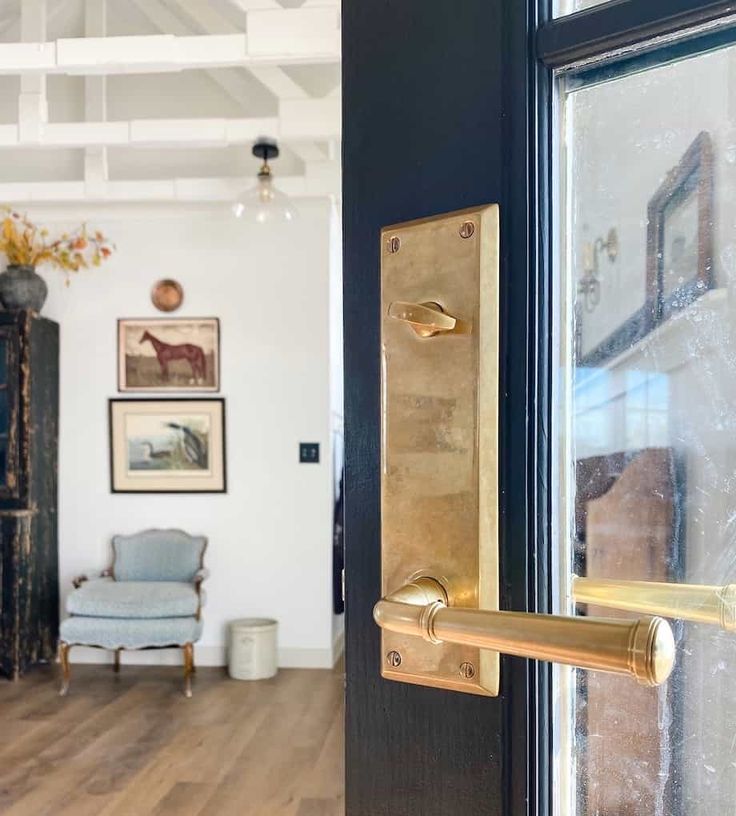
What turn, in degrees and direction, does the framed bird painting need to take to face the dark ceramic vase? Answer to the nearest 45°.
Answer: approximately 90° to its right

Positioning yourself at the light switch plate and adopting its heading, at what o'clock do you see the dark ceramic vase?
The dark ceramic vase is roughly at 3 o'clock from the light switch plate.

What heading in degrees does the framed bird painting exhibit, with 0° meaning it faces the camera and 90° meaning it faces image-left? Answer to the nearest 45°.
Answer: approximately 0°

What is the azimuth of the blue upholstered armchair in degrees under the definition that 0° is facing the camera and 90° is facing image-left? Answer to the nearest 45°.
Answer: approximately 0°

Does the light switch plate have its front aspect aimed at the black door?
yes
